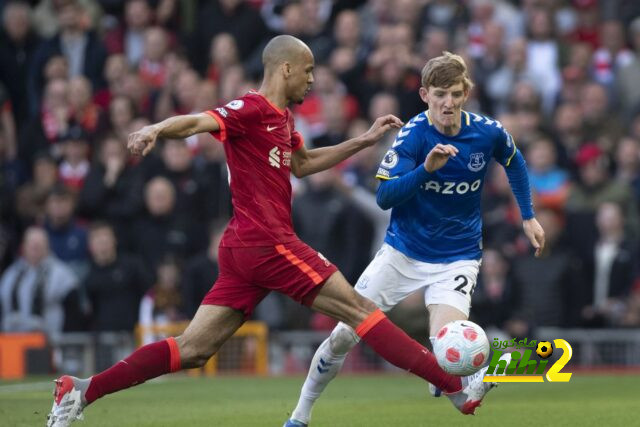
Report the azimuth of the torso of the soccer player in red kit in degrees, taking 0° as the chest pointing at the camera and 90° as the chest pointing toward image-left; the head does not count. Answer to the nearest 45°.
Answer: approximately 270°

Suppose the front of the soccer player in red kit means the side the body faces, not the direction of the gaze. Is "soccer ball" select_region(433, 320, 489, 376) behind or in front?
in front

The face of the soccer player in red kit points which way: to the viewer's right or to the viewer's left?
to the viewer's right

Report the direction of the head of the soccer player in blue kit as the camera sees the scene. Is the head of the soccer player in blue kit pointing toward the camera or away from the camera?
toward the camera
